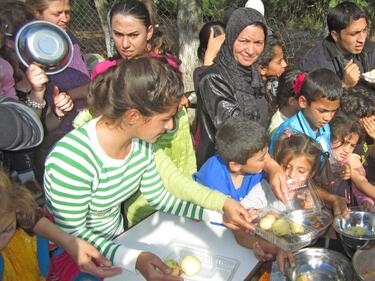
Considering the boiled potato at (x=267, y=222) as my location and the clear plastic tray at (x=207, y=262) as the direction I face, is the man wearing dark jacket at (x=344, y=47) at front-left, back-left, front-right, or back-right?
back-right

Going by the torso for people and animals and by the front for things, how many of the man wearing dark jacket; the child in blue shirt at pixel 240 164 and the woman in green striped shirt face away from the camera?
0

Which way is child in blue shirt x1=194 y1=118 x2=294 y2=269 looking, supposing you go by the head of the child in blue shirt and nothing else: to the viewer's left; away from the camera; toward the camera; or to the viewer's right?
to the viewer's right

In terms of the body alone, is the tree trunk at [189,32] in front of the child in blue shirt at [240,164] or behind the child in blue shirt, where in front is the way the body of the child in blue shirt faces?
behind

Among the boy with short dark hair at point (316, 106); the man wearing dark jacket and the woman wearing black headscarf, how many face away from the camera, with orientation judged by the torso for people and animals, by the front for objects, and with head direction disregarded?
0

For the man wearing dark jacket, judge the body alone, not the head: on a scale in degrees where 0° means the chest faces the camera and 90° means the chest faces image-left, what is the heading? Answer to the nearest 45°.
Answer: approximately 315°

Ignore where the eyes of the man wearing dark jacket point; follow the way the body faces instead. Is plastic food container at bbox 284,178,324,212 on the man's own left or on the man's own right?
on the man's own right

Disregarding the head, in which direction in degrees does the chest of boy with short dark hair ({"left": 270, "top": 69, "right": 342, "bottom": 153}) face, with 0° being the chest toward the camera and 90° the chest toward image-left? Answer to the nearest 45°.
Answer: approximately 315°
